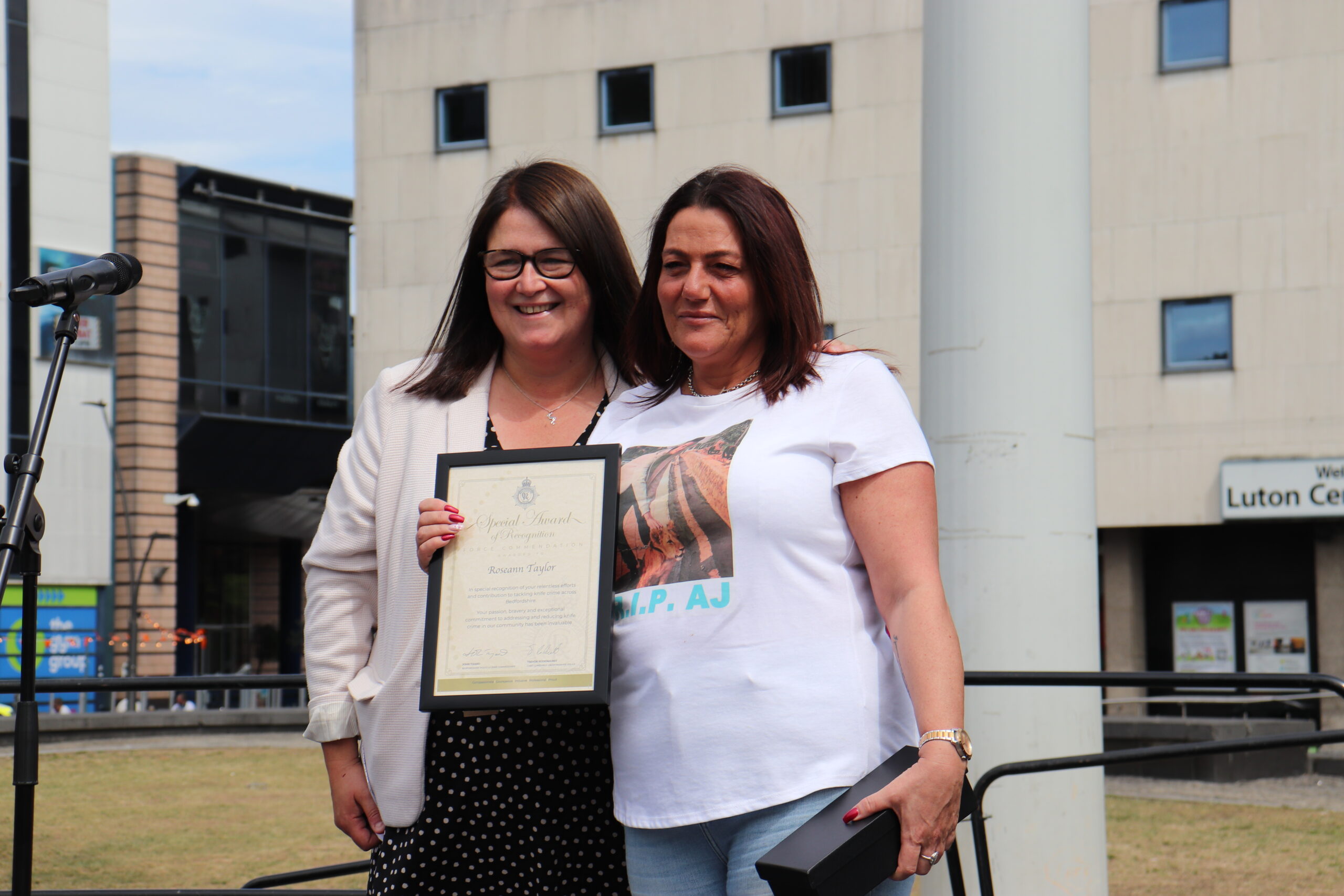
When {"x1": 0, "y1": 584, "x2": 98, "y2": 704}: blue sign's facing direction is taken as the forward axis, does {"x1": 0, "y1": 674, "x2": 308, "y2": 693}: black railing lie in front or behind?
in front

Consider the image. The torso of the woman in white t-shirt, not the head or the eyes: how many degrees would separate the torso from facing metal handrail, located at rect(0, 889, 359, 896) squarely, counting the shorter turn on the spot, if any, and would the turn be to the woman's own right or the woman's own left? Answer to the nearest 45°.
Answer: approximately 90° to the woman's own right

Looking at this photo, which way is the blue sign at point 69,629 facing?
toward the camera

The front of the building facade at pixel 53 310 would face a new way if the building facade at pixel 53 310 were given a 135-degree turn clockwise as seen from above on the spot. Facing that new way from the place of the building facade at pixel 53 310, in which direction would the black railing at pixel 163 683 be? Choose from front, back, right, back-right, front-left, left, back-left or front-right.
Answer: back-left

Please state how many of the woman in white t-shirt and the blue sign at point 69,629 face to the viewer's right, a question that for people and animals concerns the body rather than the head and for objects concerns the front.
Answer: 0

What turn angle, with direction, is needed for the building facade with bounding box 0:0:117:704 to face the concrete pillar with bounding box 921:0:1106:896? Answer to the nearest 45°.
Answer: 0° — it already faces it

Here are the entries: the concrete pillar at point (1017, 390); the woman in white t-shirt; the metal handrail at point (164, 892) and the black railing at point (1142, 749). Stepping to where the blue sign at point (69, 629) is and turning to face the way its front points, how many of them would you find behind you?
0

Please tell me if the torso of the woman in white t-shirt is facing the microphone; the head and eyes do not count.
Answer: no

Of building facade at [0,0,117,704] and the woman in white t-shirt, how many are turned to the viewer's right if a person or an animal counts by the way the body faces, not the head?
0

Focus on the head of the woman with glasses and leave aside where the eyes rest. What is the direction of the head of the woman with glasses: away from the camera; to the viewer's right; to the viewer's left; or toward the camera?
toward the camera

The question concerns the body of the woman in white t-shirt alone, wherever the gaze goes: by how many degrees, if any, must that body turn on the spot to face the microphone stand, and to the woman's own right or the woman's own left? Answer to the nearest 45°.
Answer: approximately 90° to the woman's own right

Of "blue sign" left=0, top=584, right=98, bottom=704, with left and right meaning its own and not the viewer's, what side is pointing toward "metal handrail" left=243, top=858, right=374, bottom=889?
front

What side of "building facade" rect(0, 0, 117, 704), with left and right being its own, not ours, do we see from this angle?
front

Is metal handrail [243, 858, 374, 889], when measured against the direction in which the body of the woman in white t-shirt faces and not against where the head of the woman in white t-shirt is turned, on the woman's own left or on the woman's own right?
on the woman's own right

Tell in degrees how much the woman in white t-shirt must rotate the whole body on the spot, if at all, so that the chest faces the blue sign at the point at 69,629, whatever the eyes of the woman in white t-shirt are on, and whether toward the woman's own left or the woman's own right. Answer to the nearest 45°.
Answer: approximately 90° to the woman's own right
